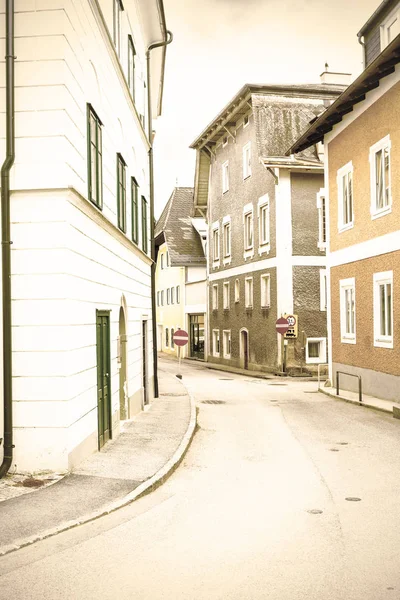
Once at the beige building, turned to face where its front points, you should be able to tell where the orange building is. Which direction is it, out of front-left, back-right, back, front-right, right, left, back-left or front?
front-left

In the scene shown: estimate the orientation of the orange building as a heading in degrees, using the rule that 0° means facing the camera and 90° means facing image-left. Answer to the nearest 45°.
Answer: approximately 45°

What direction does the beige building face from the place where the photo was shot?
facing the viewer and to the left of the viewer

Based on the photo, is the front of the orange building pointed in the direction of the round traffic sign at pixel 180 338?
no

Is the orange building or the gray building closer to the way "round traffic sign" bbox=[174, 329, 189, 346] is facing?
the orange building

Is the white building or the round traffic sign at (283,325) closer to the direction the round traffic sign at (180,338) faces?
the white building

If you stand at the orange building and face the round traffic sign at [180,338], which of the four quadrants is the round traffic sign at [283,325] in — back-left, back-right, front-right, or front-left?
front-right

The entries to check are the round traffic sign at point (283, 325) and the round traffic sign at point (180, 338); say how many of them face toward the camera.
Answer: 2

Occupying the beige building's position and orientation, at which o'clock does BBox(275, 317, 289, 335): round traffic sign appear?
The round traffic sign is roughly at 10 o'clock from the beige building.

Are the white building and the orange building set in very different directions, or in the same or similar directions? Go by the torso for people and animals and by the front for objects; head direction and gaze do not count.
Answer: very different directions

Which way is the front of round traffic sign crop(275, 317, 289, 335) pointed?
toward the camera

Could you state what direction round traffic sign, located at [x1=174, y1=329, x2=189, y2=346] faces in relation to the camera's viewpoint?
facing the viewer

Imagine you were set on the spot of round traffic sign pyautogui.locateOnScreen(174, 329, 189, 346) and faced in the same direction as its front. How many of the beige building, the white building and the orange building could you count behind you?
1

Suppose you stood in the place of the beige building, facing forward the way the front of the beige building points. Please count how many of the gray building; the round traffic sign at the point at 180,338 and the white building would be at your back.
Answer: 0

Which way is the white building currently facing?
to the viewer's right

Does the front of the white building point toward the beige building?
no

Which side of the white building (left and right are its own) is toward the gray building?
left

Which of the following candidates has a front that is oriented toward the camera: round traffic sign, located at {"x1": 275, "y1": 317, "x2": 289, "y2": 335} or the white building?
the round traffic sign

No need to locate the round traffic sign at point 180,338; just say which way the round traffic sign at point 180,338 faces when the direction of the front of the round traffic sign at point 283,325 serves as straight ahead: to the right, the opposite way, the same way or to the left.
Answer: the same way

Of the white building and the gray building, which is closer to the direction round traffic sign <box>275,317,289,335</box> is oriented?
the white building
